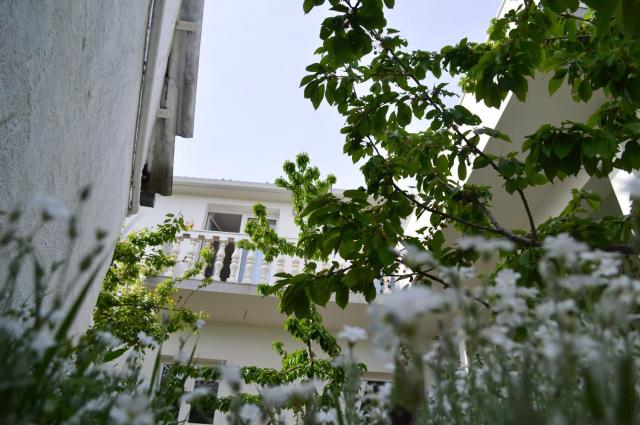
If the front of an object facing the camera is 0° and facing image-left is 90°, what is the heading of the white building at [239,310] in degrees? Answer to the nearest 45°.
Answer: approximately 0°

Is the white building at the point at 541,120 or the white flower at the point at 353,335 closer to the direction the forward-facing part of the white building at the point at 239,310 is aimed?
the white flower

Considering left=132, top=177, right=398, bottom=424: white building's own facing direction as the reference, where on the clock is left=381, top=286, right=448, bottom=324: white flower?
The white flower is roughly at 12 o'clock from the white building.

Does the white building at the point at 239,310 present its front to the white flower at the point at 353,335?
yes

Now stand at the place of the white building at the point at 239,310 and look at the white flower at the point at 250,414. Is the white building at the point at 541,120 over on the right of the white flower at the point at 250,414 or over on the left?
left

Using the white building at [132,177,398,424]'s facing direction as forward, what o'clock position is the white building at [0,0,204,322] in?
the white building at [0,0,204,322] is roughly at 12 o'clock from the white building at [132,177,398,424].

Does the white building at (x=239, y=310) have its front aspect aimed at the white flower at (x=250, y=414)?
yes
